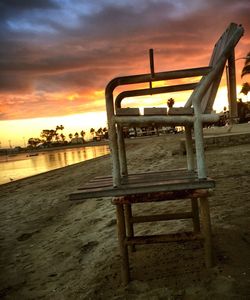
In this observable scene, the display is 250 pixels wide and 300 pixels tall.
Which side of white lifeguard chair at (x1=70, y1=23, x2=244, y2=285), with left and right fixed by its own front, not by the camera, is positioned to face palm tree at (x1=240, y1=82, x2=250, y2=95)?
right

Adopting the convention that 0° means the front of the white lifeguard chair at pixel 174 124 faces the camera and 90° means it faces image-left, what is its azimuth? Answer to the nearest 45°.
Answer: approximately 90°

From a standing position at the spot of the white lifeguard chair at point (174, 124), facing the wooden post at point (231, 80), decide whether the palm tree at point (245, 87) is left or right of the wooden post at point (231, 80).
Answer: left
